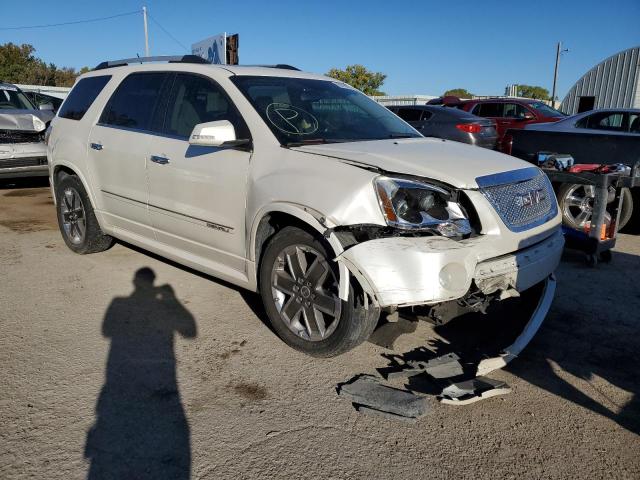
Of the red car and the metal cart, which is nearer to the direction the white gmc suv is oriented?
the metal cart

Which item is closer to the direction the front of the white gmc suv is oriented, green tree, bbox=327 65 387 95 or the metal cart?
the metal cart

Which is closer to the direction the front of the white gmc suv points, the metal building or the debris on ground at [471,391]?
the debris on ground

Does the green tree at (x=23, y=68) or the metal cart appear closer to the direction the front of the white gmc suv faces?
the metal cart

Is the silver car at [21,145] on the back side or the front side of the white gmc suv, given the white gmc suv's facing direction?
on the back side

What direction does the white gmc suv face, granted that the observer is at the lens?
facing the viewer and to the right of the viewer

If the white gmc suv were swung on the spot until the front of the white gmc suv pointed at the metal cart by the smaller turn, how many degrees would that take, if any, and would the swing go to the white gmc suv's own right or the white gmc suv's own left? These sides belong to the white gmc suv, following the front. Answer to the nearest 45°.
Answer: approximately 90° to the white gmc suv's own left

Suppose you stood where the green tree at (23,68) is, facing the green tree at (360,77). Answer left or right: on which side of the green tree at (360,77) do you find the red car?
right

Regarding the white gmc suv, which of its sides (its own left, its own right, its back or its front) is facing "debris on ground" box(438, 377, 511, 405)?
front

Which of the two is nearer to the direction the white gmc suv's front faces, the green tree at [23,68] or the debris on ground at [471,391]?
the debris on ground

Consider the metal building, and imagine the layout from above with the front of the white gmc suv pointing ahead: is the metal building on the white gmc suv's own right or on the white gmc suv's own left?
on the white gmc suv's own left

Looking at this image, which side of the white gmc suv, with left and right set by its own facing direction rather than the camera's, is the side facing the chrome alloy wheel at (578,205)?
left

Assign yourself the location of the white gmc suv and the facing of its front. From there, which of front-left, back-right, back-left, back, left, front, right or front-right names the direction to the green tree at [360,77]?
back-left

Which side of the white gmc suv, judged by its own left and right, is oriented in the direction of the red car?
left
